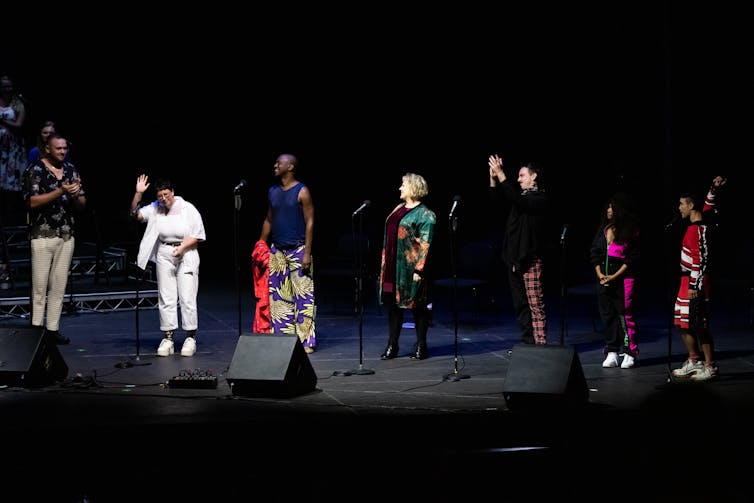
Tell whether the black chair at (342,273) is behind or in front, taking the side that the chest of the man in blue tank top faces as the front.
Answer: behind

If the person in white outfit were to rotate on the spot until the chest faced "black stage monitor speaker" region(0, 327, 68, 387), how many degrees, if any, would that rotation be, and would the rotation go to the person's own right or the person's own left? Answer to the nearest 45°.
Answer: approximately 45° to the person's own right

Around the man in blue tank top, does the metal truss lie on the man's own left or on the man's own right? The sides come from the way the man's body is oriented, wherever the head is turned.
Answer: on the man's own right

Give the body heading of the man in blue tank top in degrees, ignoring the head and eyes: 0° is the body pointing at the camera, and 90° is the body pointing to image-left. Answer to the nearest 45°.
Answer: approximately 45°

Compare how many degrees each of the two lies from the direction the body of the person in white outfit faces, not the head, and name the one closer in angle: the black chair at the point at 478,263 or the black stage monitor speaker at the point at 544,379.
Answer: the black stage monitor speaker

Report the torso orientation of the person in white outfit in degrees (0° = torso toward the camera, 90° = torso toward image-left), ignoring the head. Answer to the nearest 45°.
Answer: approximately 0°

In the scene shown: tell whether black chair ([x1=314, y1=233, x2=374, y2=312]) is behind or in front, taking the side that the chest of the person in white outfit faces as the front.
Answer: behind
